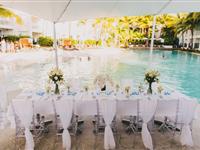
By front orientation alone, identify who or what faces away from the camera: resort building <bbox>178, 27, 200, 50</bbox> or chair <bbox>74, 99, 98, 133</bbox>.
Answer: the chair

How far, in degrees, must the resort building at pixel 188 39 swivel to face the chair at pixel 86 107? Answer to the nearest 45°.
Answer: approximately 45° to its left

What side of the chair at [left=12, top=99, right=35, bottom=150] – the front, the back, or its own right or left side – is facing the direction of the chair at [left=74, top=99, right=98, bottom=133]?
right

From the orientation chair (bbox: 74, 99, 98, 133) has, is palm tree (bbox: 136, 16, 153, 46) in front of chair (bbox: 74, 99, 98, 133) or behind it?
in front

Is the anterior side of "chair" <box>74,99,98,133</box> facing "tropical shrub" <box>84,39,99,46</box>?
yes

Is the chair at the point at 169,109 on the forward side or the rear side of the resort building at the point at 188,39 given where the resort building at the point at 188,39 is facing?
on the forward side

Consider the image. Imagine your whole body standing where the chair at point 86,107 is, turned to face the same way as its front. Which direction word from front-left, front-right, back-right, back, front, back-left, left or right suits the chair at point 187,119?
right

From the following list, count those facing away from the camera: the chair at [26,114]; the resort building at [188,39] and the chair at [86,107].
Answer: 2

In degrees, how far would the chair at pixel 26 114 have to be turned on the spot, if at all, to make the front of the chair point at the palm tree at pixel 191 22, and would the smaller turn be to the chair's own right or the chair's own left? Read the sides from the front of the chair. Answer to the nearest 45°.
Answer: approximately 45° to the chair's own right

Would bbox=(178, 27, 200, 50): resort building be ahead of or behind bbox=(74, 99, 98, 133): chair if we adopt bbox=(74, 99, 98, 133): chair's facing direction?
ahead

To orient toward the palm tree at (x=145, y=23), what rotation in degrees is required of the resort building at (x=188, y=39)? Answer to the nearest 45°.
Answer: approximately 45° to its right

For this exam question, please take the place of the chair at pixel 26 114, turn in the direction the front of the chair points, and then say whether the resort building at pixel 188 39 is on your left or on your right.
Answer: on your right

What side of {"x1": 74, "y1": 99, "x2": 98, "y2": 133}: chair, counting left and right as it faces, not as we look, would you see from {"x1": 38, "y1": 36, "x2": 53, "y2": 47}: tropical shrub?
front

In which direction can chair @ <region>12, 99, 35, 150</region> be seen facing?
away from the camera

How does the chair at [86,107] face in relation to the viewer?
away from the camera
